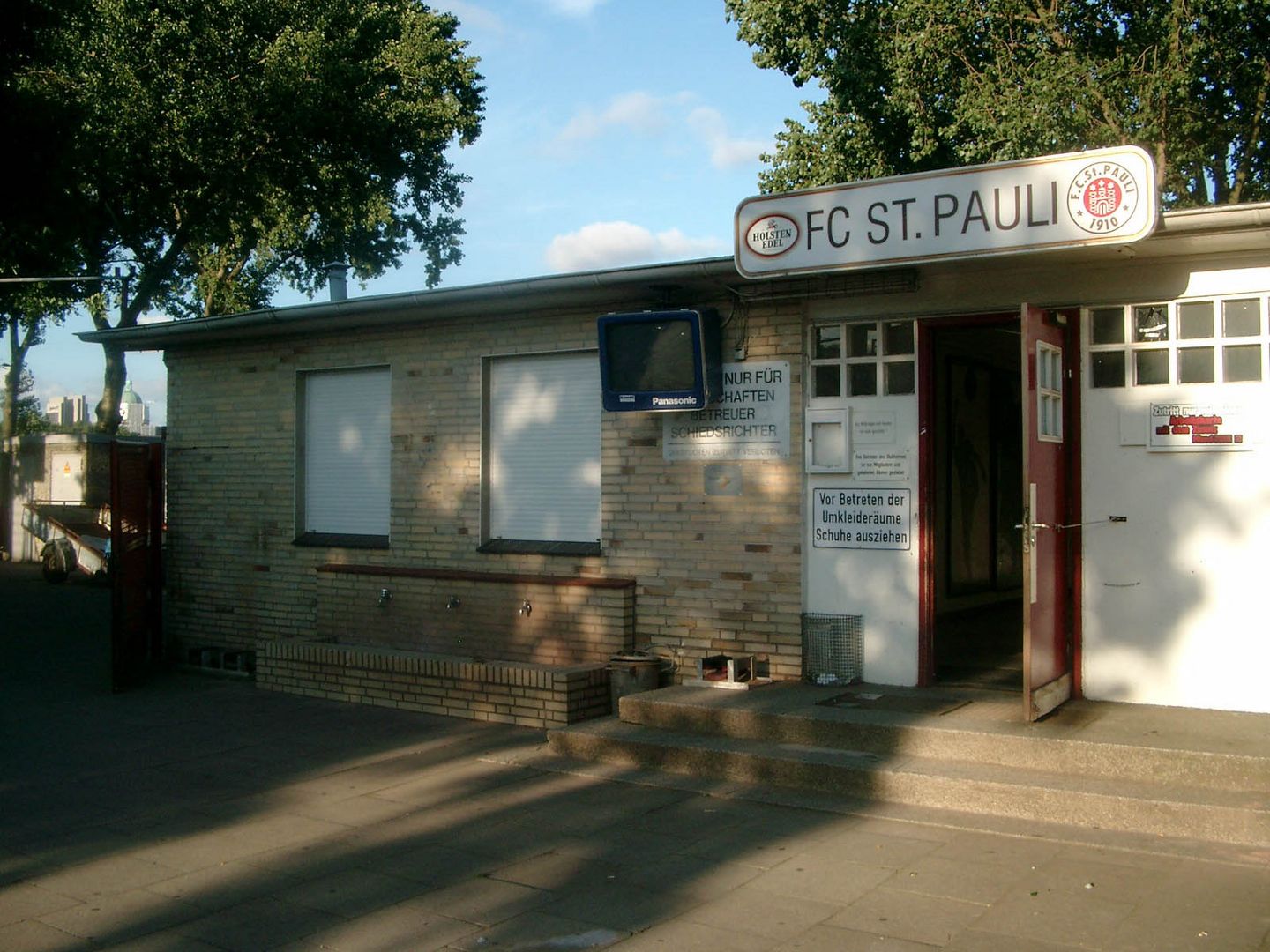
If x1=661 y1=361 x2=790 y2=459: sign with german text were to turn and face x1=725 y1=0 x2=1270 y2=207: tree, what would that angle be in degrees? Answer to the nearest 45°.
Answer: approximately 135° to its left

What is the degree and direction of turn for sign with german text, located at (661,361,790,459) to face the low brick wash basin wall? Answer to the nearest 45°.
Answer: approximately 90° to its right

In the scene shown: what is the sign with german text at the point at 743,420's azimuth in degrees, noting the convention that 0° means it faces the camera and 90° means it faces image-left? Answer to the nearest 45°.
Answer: approximately 0°

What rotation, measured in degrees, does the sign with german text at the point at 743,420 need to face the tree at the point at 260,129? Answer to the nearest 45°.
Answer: approximately 135° to its right
